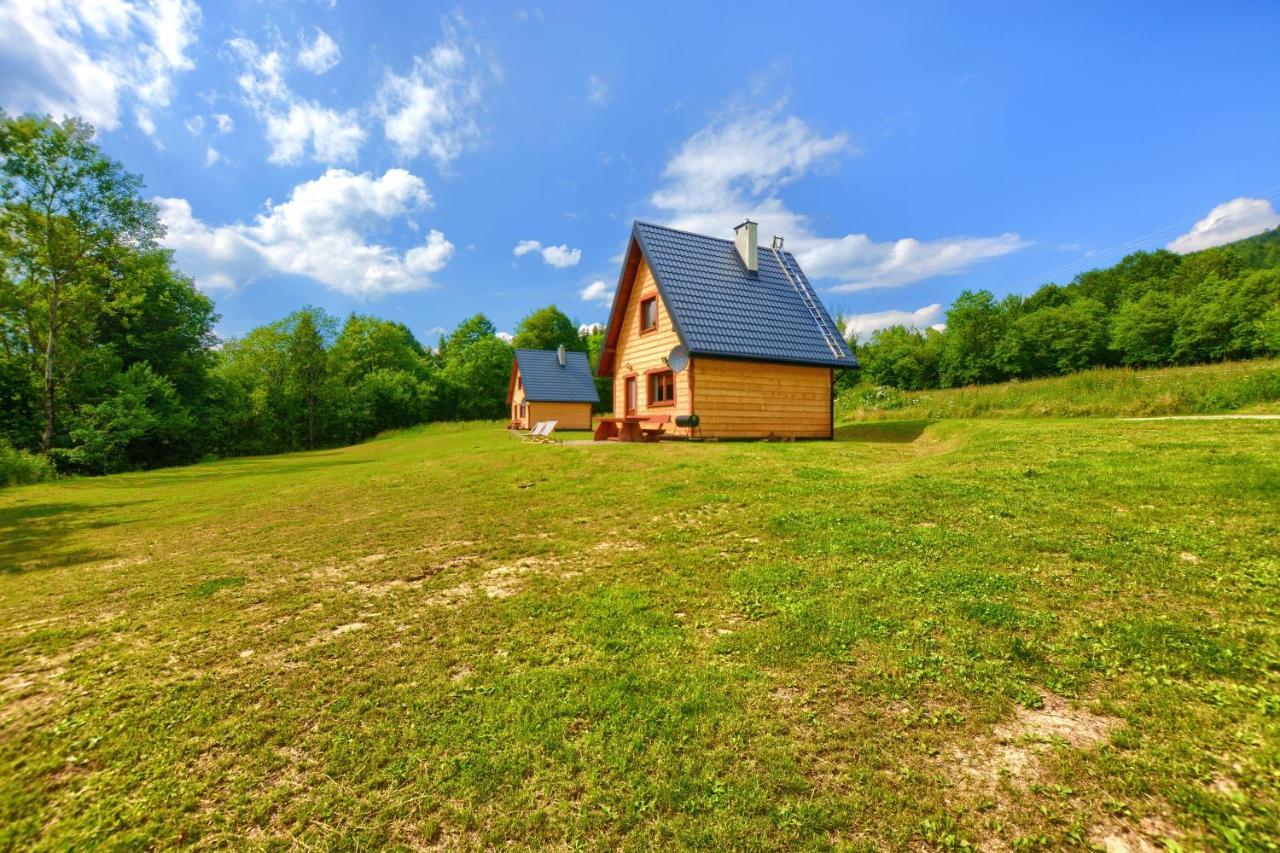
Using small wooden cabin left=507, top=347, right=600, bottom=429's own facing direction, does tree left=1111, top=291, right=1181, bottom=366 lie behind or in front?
behind

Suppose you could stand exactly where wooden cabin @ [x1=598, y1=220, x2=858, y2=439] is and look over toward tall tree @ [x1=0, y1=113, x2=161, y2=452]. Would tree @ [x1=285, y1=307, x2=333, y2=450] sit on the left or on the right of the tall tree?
right

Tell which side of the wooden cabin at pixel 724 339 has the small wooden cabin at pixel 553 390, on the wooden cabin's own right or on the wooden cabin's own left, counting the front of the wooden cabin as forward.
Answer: on the wooden cabin's own right

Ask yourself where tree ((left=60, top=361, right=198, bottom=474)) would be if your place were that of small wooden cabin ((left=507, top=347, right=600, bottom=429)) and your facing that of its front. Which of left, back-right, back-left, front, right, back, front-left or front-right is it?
front-left

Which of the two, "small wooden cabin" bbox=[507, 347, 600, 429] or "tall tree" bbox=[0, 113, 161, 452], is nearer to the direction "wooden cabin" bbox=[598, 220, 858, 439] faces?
the tall tree

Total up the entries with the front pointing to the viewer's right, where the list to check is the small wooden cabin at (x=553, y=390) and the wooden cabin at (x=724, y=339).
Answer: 0

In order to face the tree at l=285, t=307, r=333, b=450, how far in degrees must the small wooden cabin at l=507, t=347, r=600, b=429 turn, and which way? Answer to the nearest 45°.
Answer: approximately 45° to its right

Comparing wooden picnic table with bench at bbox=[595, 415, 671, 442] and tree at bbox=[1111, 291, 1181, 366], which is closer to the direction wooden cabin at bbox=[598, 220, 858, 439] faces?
the wooden picnic table with bench

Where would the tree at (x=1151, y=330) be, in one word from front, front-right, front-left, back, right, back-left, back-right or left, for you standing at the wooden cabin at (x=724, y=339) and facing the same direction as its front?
back

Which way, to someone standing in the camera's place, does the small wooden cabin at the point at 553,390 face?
facing to the left of the viewer

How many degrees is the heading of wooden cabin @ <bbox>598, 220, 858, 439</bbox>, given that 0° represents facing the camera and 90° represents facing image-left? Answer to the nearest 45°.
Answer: approximately 45°

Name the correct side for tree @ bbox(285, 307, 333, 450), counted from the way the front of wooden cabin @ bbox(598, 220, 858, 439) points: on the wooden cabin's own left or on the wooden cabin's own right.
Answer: on the wooden cabin's own right
